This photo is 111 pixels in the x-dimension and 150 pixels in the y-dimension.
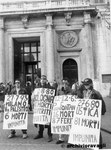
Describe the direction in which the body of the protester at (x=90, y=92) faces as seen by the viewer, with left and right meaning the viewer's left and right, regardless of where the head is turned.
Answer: facing the viewer and to the left of the viewer
